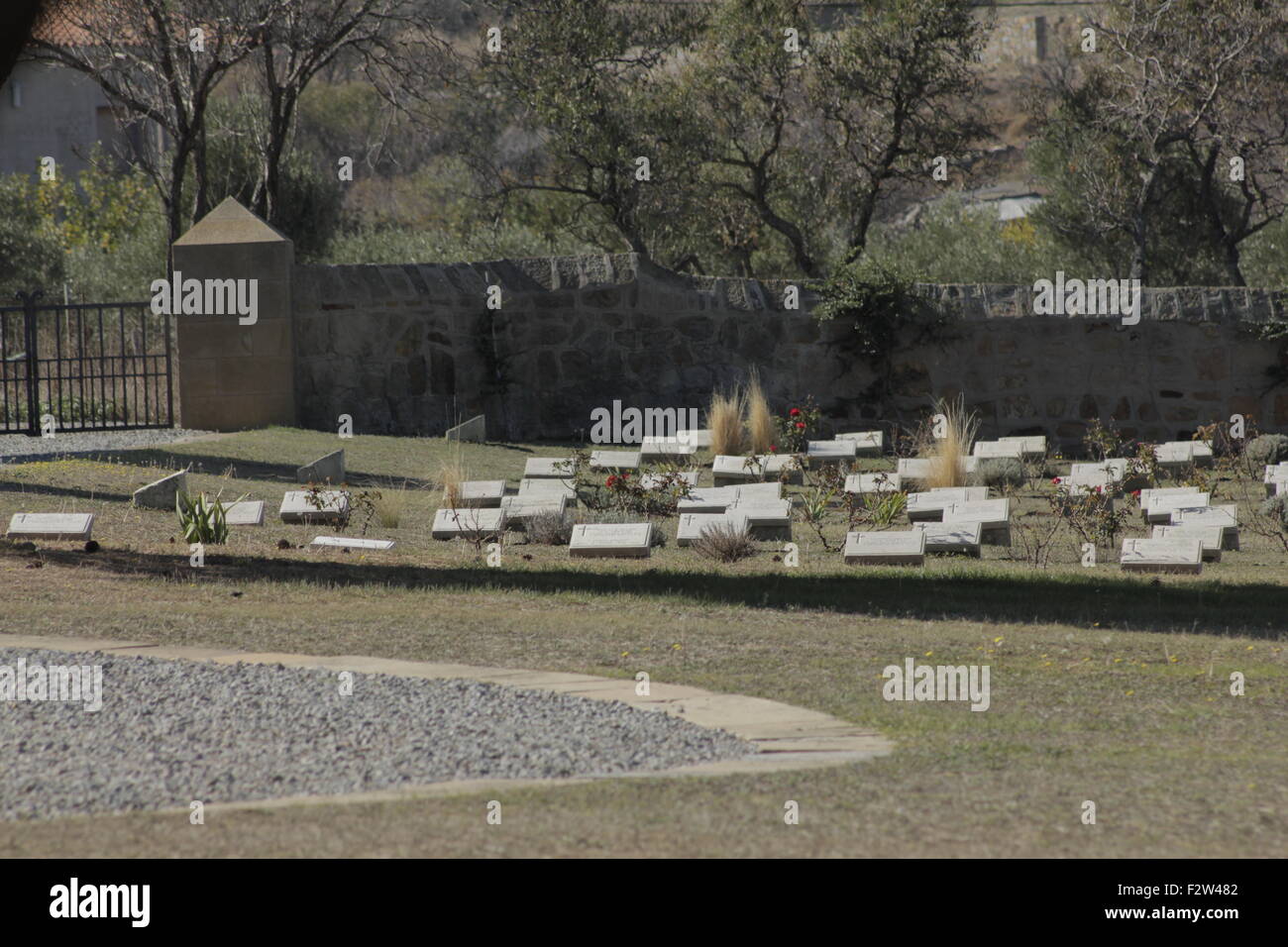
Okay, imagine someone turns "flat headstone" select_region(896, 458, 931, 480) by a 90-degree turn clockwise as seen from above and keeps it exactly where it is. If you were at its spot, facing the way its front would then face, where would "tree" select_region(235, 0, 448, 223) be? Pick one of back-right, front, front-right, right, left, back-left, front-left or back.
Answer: front-right

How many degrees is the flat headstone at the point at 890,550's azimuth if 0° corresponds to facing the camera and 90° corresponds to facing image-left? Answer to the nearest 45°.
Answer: approximately 0°

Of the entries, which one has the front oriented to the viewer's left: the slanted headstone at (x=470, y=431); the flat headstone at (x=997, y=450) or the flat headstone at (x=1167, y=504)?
the slanted headstone at (x=470, y=431)

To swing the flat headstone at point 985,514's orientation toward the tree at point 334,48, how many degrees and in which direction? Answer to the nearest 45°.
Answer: approximately 135° to its right

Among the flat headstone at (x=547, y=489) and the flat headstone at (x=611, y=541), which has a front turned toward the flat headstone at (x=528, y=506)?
the flat headstone at (x=547, y=489)

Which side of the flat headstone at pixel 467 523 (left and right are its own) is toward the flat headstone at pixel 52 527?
right

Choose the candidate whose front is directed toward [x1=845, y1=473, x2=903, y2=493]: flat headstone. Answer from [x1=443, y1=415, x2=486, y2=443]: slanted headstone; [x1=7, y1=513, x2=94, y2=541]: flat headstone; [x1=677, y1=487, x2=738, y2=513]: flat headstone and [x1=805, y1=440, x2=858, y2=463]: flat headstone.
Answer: [x1=805, y1=440, x2=858, y2=463]: flat headstone

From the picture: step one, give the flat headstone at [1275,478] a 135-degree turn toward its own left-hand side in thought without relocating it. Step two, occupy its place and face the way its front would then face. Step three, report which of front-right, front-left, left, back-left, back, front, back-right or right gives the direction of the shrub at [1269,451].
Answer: front-left

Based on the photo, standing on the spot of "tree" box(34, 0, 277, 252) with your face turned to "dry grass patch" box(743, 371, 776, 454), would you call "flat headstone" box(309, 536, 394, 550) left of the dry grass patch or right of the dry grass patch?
right

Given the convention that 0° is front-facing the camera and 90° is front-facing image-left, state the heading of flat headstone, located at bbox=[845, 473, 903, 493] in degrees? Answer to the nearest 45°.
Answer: approximately 0°

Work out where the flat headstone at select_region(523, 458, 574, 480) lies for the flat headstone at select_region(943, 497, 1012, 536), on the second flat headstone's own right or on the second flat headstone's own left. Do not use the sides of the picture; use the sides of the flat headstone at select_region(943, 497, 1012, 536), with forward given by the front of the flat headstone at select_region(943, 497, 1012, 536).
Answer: on the second flat headstone's own right
